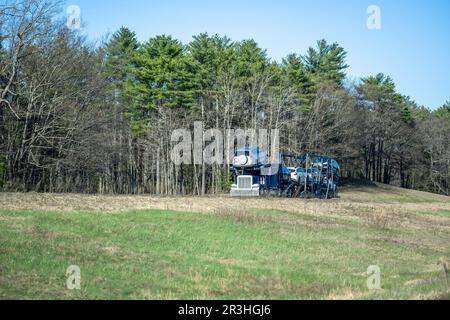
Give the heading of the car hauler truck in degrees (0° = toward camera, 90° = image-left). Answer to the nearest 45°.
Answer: approximately 45°
